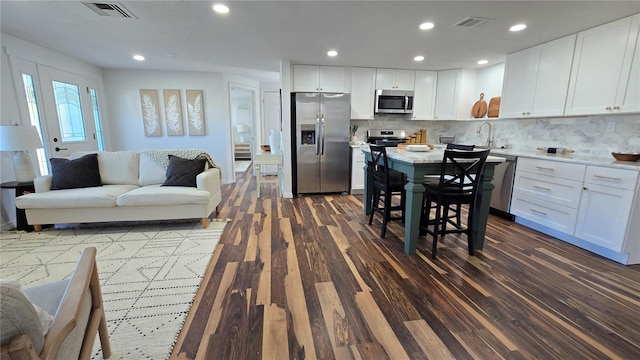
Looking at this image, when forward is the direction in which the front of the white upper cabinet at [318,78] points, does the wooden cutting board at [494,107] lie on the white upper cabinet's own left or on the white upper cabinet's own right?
on the white upper cabinet's own left

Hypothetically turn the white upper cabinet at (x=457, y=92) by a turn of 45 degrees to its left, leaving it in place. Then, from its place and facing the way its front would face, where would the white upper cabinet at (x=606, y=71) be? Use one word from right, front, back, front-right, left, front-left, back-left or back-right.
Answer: front-left

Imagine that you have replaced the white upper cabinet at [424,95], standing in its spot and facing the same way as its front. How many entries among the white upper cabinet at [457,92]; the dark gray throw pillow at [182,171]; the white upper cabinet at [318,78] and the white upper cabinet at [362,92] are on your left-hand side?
1

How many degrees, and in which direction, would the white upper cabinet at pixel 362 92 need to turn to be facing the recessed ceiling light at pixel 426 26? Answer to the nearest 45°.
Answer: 0° — it already faces it

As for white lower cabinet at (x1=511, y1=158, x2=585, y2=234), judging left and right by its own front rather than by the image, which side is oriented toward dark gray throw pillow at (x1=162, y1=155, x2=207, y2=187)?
front

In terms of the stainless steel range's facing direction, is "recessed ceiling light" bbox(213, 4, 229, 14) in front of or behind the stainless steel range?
in front

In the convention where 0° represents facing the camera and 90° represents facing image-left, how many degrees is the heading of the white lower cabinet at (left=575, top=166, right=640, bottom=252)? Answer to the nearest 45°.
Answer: approximately 45°

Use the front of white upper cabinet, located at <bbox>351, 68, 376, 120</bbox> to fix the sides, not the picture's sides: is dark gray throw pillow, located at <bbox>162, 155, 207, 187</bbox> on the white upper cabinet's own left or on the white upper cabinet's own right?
on the white upper cabinet's own right

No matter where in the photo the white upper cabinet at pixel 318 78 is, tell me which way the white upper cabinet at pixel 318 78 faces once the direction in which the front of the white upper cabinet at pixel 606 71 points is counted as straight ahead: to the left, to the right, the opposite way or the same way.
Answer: to the left

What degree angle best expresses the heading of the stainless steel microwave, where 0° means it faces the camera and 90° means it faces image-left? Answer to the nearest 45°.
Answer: approximately 0°

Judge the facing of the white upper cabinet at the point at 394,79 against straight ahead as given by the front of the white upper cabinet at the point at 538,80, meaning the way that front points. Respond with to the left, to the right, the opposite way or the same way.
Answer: to the left
